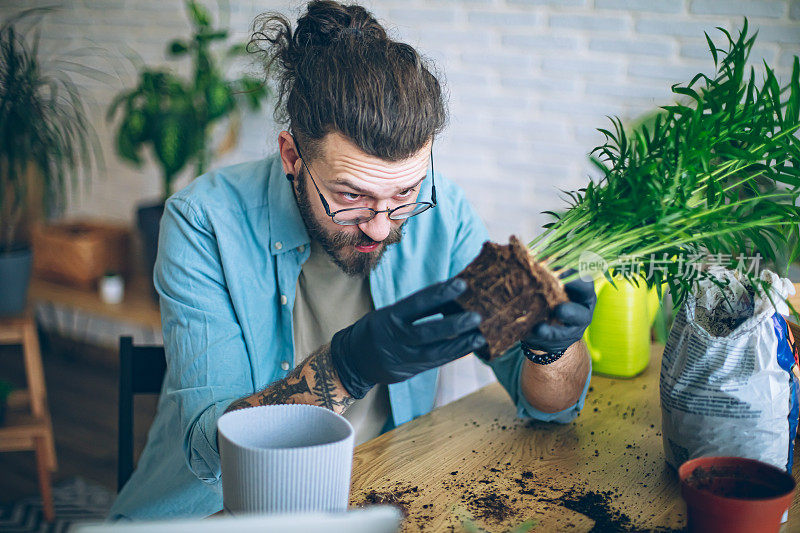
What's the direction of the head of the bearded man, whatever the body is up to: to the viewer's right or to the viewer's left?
to the viewer's right

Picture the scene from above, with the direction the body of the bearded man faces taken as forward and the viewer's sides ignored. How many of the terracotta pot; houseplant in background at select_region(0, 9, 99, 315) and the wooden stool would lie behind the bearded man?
2

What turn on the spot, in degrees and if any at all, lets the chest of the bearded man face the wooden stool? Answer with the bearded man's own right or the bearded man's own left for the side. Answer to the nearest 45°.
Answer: approximately 180°

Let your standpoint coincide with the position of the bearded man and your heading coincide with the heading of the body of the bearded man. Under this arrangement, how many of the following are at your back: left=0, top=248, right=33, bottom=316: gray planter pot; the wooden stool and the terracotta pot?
2

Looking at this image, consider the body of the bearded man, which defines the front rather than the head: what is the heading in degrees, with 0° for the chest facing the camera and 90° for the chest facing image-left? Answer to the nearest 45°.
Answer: approximately 315°

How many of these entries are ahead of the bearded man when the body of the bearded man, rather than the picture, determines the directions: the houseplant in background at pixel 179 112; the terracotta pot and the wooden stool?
1

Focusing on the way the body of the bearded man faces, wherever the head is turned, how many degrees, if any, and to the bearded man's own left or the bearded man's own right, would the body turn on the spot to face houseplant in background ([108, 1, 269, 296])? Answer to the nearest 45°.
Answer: approximately 135° to the bearded man's own left

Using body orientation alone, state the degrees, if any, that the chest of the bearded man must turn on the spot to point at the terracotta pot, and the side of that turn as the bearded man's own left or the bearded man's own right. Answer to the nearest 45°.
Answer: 0° — they already face it

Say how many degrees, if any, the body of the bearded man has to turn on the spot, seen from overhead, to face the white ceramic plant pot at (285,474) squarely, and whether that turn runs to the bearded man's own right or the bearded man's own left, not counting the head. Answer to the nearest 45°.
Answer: approximately 45° to the bearded man's own right

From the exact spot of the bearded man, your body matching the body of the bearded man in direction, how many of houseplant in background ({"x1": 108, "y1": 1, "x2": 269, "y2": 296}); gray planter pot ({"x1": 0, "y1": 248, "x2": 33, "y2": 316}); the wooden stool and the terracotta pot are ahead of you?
1

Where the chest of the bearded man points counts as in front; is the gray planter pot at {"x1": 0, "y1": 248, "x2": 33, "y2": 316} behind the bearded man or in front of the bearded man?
behind
